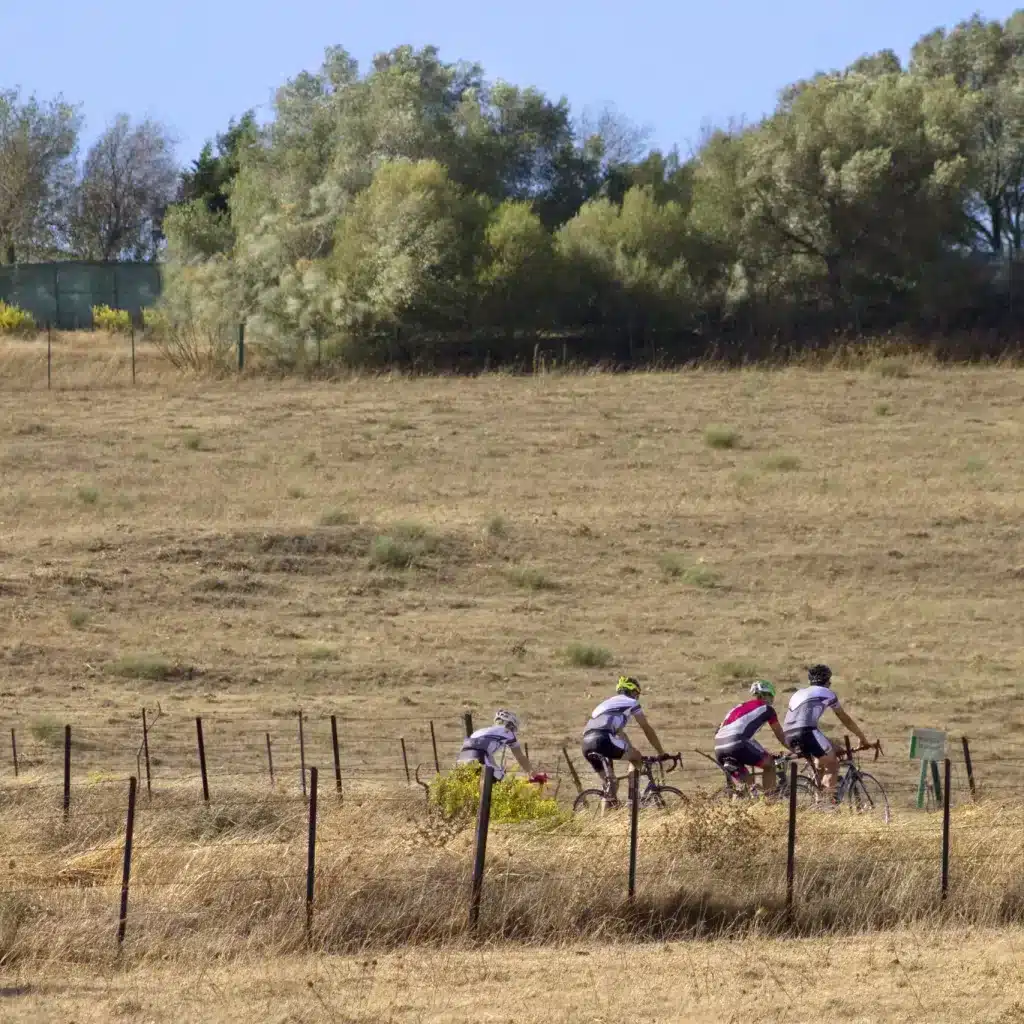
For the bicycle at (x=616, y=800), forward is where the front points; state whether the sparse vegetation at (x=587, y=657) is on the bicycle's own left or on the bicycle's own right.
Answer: on the bicycle's own left

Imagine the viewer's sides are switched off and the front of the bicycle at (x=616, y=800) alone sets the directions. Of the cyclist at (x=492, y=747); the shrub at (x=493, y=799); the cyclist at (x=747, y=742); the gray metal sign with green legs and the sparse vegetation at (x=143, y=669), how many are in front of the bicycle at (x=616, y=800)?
2

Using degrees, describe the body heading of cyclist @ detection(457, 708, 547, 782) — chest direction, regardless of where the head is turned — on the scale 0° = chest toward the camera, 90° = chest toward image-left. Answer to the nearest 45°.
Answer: approximately 270°

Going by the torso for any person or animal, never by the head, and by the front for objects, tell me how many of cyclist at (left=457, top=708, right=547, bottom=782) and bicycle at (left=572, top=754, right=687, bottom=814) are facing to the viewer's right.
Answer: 2

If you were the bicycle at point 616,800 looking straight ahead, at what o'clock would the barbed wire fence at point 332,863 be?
The barbed wire fence is roughly at 4 o'clock from the bicycle.

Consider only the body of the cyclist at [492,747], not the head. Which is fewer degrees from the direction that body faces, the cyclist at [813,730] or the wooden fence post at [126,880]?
the cyclist

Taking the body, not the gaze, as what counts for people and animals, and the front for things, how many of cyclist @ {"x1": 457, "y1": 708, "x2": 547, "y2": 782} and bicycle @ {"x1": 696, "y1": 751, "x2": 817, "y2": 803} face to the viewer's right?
2

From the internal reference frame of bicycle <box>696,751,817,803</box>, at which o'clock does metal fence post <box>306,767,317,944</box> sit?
The metal fence post is roughly at 4 o'clock from the bicycle.

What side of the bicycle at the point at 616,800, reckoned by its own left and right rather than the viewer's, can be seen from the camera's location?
right

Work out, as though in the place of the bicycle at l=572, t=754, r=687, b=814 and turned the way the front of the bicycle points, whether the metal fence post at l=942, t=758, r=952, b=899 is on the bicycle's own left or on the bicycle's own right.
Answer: on the bicycle's own right

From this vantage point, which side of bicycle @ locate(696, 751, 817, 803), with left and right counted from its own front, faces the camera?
right

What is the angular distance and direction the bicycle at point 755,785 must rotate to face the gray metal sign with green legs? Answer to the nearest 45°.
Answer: approximately 45° to its left

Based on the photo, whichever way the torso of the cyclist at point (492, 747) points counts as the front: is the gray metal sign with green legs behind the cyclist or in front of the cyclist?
in front

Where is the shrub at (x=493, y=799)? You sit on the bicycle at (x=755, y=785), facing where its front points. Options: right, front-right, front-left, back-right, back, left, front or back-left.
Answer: back-right

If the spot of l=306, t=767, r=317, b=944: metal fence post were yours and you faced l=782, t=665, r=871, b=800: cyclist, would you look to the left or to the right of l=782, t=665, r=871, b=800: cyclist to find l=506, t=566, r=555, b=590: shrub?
left

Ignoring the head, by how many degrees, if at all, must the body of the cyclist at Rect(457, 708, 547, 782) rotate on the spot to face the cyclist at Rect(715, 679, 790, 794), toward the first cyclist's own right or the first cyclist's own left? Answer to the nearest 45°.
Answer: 0° — they already face them
